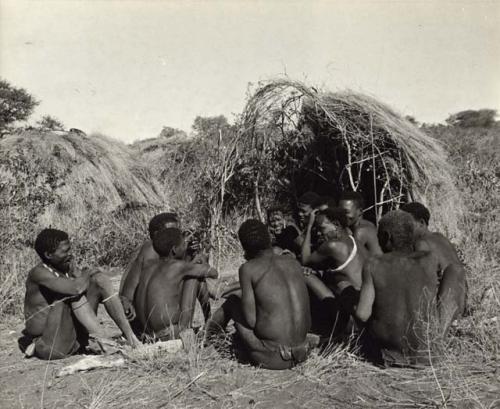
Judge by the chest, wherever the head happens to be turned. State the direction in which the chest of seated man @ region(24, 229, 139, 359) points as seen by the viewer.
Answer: to the viewer's right

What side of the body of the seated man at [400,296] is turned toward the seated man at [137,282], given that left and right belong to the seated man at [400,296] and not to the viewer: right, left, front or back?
left

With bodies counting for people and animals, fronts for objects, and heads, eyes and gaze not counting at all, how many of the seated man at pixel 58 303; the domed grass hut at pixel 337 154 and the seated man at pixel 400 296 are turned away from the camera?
1

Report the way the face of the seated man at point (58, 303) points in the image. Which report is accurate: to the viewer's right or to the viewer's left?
to the viewer's right

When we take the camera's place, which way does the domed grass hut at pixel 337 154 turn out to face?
facing the viewer and to the left of the viewer

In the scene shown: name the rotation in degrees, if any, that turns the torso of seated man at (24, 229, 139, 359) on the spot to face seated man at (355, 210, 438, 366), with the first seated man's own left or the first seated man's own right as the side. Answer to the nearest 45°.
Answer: approximately 45° to the first seated man's own right

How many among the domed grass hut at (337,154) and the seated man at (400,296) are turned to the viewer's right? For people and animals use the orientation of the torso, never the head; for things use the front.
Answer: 0

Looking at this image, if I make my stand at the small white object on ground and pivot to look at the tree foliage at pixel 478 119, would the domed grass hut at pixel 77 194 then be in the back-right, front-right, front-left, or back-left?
front-left

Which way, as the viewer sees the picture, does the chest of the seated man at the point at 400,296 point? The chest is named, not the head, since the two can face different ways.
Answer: away from the camera

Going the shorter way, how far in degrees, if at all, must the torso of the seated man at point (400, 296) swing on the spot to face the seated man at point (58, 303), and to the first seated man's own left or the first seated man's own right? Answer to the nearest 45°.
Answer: approximately 90° to the first seated man's own left

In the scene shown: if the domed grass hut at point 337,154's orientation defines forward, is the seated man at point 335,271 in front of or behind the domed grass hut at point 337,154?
in front

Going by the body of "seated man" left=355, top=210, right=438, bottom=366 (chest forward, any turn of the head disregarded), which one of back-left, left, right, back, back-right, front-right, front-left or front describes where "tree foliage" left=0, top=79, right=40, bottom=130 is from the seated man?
front-left

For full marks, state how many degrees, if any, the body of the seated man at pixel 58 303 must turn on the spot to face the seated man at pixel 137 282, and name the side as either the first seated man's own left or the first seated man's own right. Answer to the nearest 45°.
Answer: approximately 45° to the first seated man's own left

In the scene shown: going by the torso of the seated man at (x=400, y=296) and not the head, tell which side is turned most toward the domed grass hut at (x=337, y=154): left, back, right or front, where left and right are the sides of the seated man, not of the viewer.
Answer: front

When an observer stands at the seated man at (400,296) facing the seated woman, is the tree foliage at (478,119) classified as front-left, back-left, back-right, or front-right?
front-right
